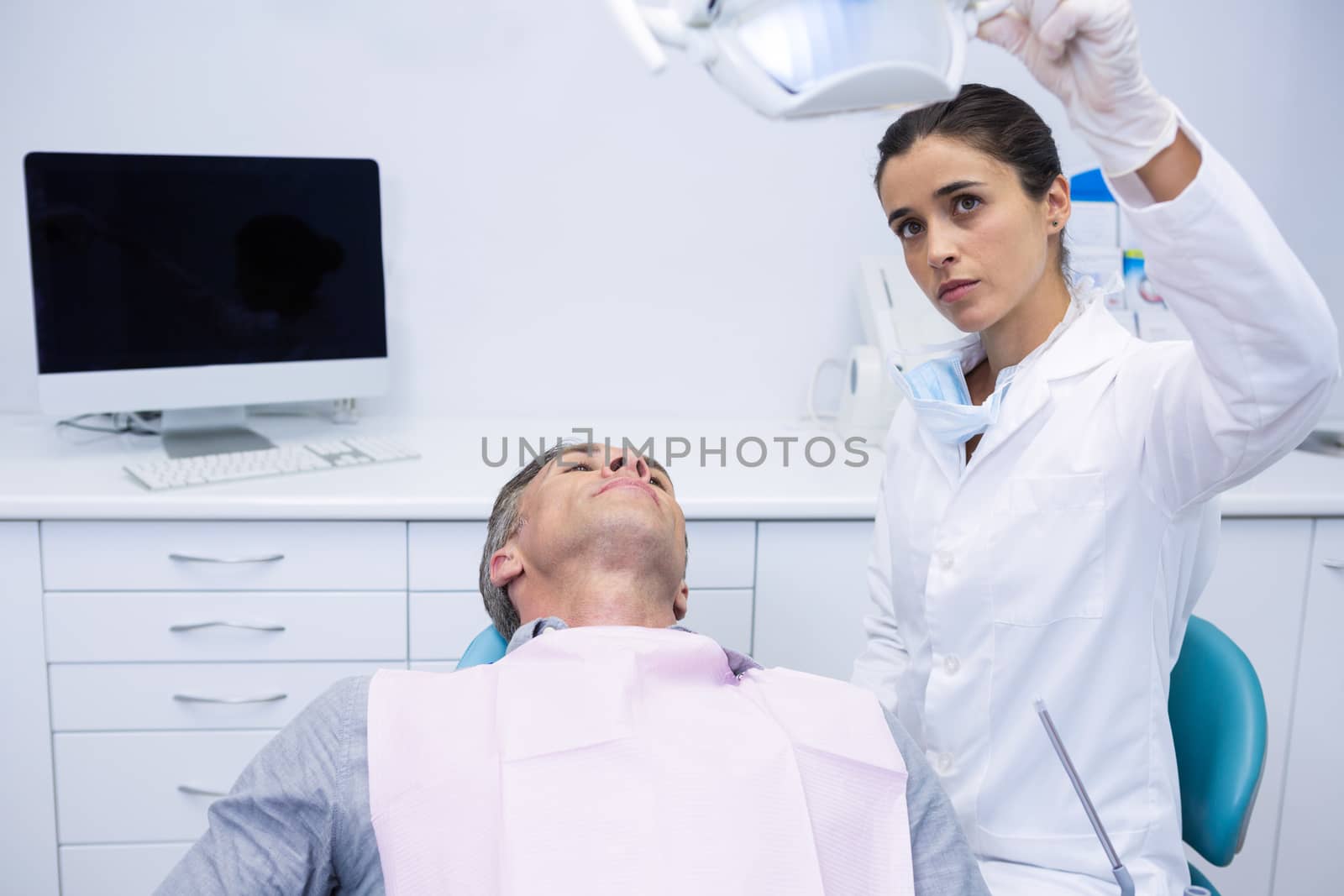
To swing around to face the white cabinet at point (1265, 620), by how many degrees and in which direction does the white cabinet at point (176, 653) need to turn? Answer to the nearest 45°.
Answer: approximately 90° to its left

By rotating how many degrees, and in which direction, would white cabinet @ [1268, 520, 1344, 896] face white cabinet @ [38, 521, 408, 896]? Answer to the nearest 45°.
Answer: approximately 45° to its right

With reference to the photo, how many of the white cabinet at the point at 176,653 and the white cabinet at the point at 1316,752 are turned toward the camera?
2

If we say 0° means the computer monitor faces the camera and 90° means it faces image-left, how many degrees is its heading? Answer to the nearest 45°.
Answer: approximately 0°

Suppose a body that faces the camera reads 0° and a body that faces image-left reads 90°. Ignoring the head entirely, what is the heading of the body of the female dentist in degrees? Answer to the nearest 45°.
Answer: approximately 45°

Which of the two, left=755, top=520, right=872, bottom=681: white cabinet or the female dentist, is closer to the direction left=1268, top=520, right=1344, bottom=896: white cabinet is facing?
the female dentist

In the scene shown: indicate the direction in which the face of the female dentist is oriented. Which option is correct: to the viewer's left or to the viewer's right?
to the viewer's left

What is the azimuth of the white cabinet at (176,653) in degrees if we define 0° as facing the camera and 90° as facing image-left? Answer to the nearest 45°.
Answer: approximately 0°

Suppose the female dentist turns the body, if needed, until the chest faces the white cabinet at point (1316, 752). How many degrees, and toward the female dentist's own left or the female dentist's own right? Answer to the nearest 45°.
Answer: approximately 180°
